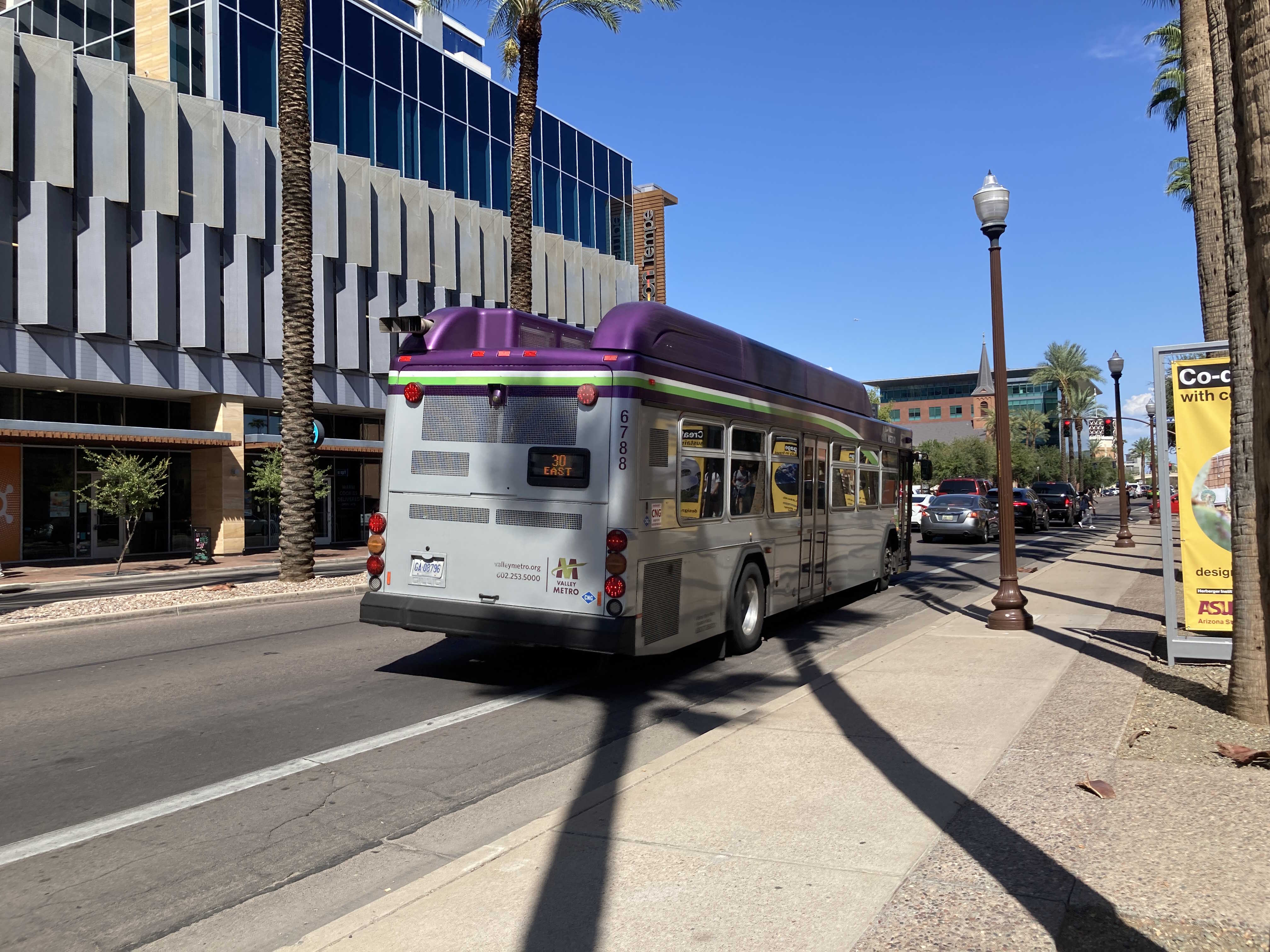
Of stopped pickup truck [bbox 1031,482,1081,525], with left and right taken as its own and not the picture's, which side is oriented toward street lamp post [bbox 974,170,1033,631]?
back

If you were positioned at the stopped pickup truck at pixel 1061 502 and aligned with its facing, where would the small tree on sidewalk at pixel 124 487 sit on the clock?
The small tree on sidewalk is roughly at 7 o'clock from the stopped pickup truck.

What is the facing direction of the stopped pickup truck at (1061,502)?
away from the camera

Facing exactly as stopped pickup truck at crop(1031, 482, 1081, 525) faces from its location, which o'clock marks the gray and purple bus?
The gray and purple bus is roughly at 6 o'clock from the stopped pickup truck.

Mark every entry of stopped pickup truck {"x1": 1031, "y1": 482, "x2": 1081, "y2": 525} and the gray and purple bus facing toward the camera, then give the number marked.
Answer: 0

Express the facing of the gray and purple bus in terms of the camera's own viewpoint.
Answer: facing away from the viewer and to the right of the viewer

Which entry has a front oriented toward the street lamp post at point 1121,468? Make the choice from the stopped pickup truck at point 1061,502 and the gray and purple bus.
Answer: the gray and purple bus

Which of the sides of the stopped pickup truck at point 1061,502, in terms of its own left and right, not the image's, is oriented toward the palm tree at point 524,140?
back

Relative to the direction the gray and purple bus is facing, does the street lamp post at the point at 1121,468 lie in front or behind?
in front

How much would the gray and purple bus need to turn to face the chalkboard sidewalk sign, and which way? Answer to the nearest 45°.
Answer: approximately 90° to its left
